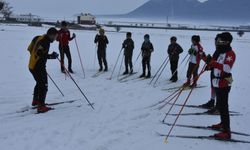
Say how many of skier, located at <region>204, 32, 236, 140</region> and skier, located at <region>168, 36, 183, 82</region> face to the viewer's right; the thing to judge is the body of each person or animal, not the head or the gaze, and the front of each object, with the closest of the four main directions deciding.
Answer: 0

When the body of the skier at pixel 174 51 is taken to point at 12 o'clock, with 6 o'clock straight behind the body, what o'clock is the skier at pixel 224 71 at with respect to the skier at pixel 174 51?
the skier at pixel 224 71 is roughly at 10 o'clock from the skier at pixel 174 51.

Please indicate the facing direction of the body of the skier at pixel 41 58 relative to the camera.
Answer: to the viewer's right

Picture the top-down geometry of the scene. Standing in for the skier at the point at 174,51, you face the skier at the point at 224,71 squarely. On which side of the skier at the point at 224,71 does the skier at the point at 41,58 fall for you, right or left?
right

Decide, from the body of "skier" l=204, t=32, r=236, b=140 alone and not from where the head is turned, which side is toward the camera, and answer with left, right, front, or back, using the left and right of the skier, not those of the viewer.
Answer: left

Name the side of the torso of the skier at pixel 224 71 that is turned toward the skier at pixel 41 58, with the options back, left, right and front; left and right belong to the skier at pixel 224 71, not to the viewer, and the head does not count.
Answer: front

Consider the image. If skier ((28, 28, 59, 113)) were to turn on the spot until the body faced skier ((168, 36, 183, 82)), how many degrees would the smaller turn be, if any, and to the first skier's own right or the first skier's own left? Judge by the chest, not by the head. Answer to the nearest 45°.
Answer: approximately 45° to the first skier's own left

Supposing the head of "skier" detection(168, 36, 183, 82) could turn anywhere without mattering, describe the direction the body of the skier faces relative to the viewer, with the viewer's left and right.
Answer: facing the viewer and to the left of the viewer

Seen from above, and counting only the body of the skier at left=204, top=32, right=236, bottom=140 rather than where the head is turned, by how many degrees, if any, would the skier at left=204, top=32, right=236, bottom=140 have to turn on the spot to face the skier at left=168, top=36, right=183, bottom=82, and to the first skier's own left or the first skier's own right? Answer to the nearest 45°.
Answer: approximately 90° to the first skier's own right

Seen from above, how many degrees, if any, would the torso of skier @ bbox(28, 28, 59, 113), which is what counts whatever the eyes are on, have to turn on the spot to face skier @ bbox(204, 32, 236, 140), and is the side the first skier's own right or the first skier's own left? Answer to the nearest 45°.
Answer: approximately 45° to the first skier's own right
